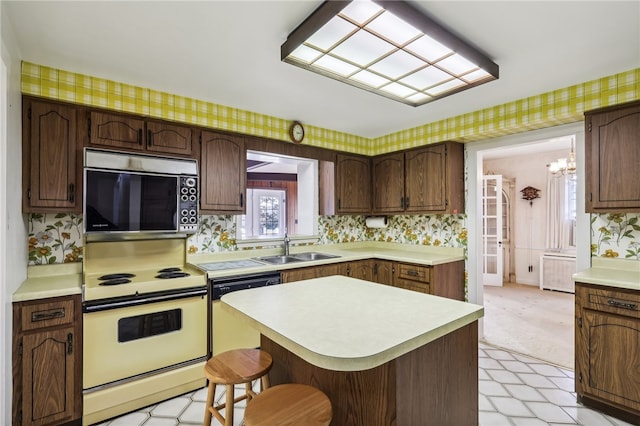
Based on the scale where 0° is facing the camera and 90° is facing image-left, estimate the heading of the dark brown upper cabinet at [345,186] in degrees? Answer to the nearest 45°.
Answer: approximately 315°

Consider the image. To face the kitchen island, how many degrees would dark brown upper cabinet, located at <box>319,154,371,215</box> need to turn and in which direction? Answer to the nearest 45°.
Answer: approximately 45° to its right

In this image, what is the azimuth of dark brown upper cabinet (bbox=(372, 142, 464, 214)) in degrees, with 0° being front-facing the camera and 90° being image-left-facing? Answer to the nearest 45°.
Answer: approximately 45°

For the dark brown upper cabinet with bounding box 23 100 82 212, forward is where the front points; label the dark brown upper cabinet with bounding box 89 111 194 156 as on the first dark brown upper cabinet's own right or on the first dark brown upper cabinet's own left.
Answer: on the first dark brown upper cabinet's own left

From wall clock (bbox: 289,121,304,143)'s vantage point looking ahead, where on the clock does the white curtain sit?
The white curtain is roughly at 10 o'clock from the wall clock.

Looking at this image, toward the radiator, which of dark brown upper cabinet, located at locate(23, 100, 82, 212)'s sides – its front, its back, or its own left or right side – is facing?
left
